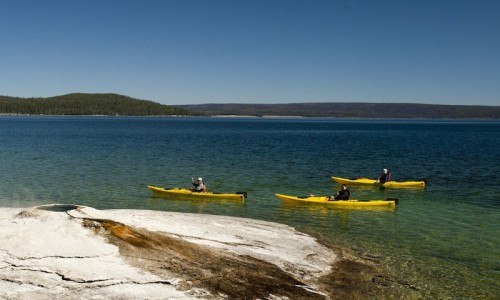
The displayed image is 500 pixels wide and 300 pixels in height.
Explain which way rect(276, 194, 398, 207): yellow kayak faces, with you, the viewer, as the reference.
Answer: facing to the left of the viewer

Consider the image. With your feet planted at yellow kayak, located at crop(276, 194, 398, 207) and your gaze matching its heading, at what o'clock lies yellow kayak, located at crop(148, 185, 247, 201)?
yellow kayak, located at crop(148, 185, 247, 201) is roughly at 12 o'clock from yellow kayak, located at crop(276, 194, 398, 207).

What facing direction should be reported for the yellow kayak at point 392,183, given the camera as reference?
facing to the left of the viewer

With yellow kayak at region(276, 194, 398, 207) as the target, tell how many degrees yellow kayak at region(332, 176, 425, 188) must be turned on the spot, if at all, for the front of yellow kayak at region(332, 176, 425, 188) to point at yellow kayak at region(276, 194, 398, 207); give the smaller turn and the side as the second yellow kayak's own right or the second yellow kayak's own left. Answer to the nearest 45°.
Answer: approximately 90° to the second yellow kayak's own left

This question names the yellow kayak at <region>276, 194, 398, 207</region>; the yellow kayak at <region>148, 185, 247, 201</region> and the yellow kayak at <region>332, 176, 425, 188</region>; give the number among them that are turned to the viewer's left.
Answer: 3

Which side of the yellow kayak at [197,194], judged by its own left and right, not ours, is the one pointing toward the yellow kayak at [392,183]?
back

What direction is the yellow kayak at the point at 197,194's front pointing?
to the viewer's left

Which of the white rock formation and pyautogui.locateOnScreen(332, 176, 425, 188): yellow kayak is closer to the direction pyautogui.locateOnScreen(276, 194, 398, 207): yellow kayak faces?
the white rock formation

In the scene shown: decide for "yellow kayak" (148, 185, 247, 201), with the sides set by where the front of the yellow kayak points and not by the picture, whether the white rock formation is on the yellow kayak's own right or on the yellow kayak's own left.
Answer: on the yellow kayak's own left
